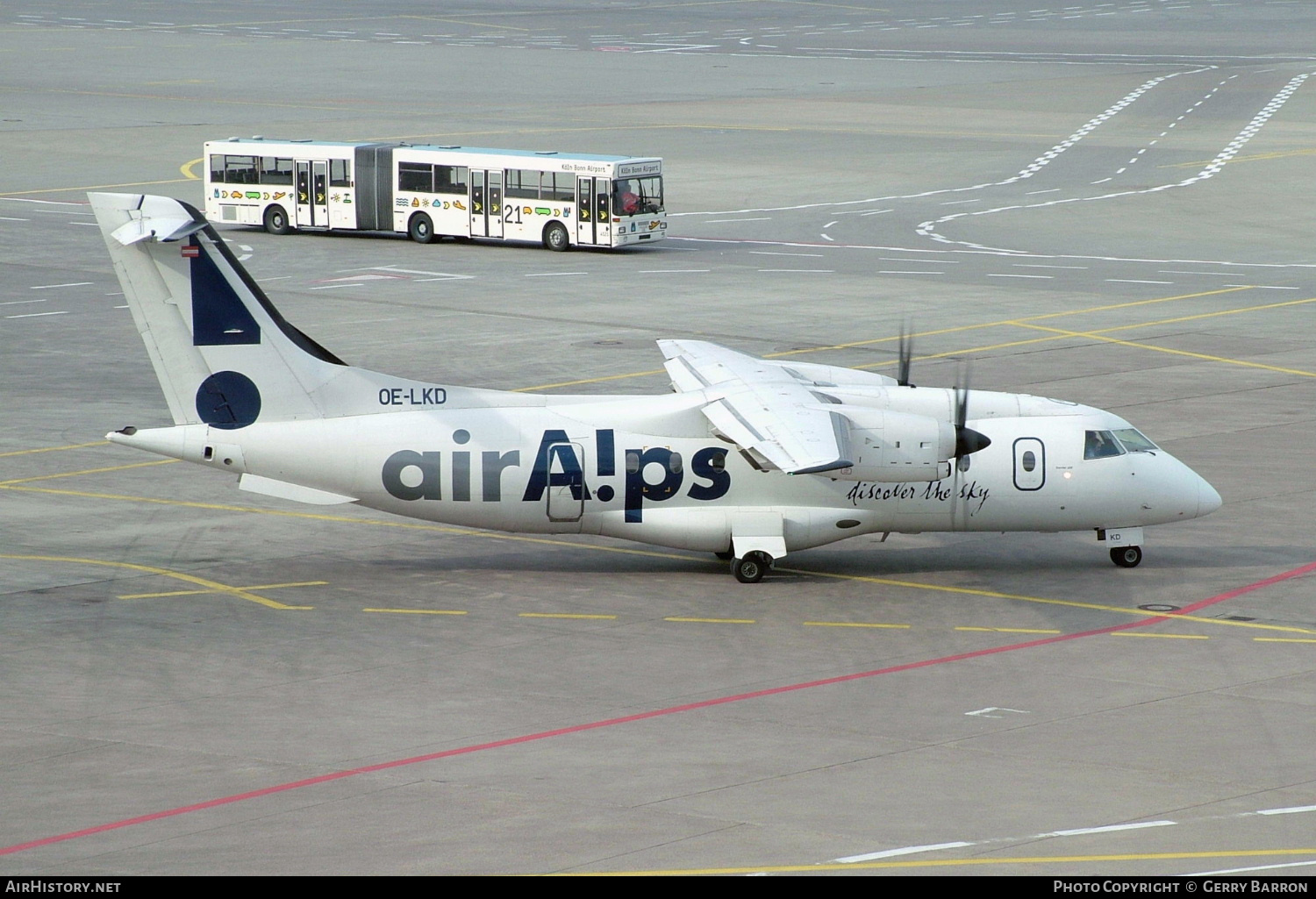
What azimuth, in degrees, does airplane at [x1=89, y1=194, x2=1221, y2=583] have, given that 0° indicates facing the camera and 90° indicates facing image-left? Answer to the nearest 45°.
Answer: approximately 270°
